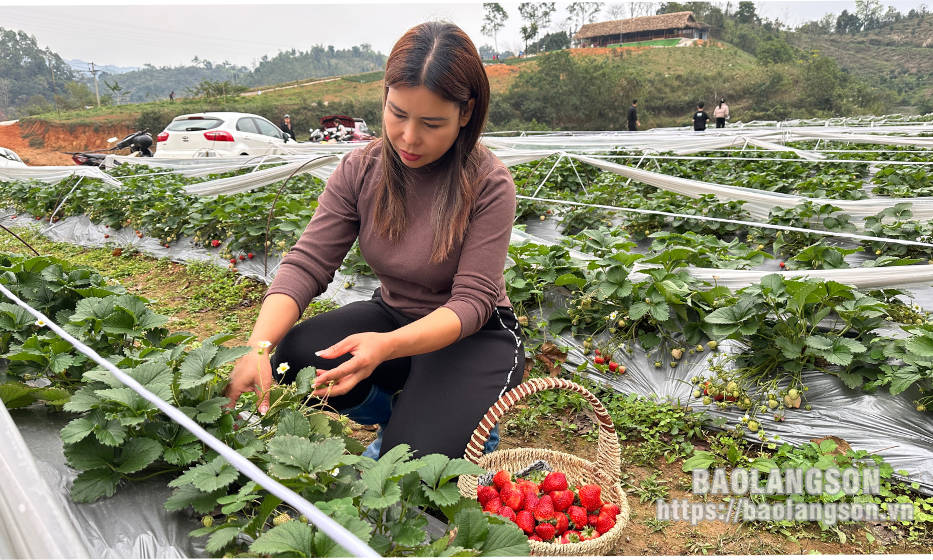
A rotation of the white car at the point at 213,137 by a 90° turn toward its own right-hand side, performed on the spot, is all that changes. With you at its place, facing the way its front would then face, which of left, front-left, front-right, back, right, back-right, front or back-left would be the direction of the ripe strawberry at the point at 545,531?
front-right

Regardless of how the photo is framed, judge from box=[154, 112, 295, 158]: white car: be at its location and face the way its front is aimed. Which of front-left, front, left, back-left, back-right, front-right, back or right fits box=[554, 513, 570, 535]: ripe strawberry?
back-right

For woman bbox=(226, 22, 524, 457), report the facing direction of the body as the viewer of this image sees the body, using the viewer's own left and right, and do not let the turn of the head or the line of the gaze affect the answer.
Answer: facing the viewer and to the left of the viewer

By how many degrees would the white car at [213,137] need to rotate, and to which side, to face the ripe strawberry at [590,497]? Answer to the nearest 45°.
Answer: approximately 135° to its right

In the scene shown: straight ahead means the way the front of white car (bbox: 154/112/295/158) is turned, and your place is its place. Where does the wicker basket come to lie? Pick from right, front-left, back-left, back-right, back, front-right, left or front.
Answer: back-right

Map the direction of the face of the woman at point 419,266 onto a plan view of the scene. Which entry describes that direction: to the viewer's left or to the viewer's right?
to the viewer's left

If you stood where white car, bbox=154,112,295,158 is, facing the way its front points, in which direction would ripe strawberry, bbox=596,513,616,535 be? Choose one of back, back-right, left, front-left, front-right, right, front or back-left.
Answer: back-right

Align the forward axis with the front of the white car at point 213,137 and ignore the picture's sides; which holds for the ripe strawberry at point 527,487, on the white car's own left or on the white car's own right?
on the white car's own right

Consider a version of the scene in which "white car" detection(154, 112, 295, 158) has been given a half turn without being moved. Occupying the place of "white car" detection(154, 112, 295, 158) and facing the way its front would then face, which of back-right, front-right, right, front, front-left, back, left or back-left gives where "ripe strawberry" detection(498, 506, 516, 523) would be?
front-left

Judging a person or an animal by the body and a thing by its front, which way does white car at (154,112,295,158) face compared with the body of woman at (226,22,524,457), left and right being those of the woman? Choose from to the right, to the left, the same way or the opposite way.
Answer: the opposite way

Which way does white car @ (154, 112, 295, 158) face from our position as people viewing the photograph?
facing away from the viewer and to the right of the viewer
